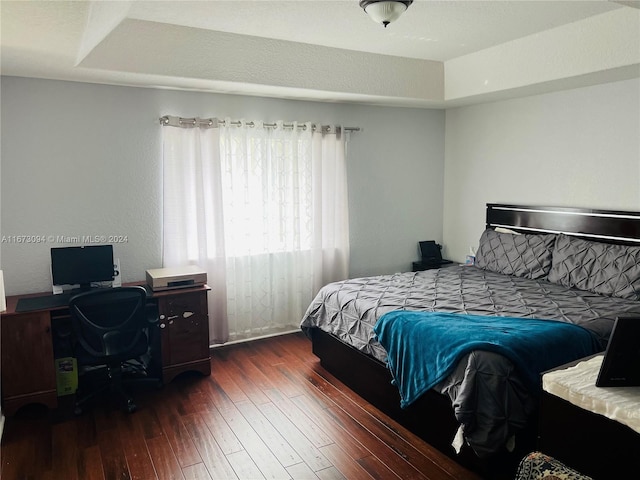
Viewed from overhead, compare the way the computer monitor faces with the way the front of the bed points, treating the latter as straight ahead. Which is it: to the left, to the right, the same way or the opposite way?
to the left

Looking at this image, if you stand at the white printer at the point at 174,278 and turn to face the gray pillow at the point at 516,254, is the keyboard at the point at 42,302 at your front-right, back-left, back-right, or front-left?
back-right

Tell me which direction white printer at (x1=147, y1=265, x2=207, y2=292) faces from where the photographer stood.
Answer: facing the viewer

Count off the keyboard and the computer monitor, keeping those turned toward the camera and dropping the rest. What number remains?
2

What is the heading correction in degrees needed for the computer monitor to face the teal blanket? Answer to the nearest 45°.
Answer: approximately 45° to its left

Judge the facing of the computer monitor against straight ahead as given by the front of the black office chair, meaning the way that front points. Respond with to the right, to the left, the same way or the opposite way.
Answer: the opposite way

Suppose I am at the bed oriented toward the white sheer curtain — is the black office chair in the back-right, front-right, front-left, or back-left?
front-left

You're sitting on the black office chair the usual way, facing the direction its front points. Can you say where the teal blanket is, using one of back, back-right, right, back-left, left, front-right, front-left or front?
back-right

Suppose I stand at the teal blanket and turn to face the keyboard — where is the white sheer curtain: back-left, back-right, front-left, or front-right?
front-right

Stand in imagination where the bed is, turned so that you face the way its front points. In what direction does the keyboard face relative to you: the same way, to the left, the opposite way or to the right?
to the left

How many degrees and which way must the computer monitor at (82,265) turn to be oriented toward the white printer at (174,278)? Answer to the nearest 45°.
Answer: approximately 90° to its left

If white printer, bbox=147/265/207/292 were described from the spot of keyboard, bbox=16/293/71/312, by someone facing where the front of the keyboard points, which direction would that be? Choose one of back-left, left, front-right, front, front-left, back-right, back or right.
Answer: left

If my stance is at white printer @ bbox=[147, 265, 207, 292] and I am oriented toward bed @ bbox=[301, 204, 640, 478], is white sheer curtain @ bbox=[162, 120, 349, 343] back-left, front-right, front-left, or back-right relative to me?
front-left

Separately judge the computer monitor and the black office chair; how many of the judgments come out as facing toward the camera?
1

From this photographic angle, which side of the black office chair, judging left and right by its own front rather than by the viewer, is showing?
back

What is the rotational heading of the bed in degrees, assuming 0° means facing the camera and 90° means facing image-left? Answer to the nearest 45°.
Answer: approximately 45°
